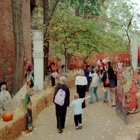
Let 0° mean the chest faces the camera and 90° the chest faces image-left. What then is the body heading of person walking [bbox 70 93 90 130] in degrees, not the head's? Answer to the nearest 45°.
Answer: approximately 180°

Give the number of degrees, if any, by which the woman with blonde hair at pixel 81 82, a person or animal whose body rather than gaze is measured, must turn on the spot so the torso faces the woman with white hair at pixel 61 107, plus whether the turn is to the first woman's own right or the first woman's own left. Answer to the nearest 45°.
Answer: approximately 180°

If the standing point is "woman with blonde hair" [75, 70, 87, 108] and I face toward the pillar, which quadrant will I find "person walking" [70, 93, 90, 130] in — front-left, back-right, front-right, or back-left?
back-left

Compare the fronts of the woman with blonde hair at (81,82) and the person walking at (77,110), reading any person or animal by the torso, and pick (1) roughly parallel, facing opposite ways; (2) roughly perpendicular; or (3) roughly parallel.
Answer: roughly parallel

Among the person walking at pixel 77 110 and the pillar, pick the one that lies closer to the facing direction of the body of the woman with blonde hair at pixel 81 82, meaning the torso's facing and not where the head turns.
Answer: the pillar

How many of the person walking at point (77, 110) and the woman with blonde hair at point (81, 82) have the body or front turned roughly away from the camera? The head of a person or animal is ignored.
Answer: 2

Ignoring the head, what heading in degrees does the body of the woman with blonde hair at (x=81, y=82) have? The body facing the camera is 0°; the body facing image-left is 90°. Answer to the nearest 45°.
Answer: approximately 180°

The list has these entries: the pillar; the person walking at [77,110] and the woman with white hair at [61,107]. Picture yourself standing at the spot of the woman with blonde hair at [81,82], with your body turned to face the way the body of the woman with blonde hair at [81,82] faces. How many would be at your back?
2

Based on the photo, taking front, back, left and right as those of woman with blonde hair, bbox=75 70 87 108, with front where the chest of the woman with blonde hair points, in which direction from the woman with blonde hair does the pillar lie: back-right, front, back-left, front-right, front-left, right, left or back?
front-left

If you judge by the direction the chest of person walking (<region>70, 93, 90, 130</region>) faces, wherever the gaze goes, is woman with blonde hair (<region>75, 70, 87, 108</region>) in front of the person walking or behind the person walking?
in front

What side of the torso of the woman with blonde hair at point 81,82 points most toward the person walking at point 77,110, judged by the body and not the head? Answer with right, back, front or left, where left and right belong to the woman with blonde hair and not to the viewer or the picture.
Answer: back

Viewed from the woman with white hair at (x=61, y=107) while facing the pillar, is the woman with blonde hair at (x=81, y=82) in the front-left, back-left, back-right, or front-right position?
front-right

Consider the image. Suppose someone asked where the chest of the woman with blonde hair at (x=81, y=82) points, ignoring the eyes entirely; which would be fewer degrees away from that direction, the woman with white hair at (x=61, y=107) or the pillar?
the pillar

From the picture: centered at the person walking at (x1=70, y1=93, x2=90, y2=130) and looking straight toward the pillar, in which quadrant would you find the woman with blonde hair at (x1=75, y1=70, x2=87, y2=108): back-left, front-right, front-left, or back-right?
front-right
